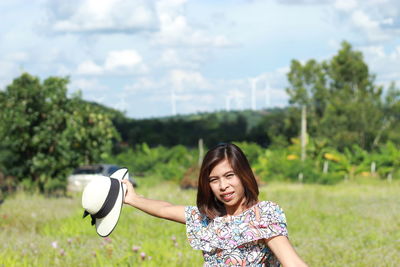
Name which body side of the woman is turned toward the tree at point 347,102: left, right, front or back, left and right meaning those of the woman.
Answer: back

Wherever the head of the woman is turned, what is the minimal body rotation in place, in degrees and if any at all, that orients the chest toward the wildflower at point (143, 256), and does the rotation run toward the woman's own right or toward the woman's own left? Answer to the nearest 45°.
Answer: approximately 180°

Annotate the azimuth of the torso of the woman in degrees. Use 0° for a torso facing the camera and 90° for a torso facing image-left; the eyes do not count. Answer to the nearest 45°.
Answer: approximately 0°

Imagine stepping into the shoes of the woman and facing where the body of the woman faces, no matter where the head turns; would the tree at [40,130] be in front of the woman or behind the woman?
behind

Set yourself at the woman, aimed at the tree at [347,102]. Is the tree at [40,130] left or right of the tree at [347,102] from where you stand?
left
